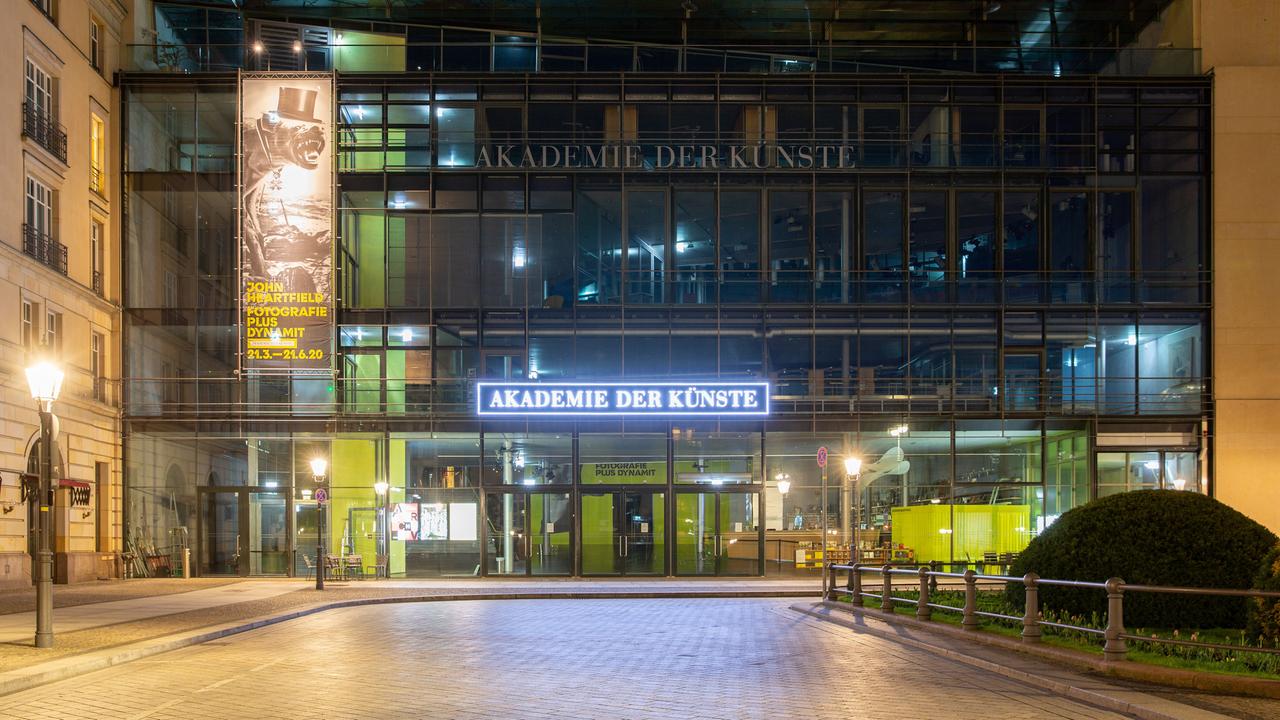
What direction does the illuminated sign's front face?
toward the camera

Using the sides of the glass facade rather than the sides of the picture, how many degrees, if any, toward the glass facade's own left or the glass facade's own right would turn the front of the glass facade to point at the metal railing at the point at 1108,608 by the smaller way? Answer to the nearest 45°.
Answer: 0° — it already faces it

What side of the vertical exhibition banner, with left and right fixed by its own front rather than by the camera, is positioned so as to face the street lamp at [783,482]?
left

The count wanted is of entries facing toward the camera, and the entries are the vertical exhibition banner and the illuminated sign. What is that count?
2

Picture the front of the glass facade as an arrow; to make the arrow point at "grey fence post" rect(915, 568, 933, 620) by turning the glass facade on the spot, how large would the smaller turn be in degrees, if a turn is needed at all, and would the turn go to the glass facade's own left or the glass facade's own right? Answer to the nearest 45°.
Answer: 0° — it already faces it

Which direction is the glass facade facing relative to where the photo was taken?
toward the camera

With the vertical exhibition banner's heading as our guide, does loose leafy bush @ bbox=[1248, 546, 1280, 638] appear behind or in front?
in front
